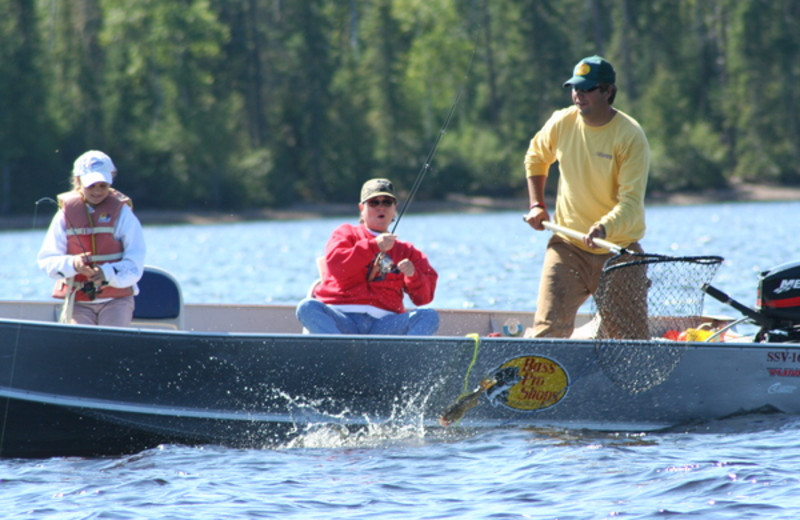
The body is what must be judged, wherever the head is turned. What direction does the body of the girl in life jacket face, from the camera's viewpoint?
toward the camera

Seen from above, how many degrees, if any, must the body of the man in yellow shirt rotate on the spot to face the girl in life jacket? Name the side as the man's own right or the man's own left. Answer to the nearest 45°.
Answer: approximately 45° to the man's own right

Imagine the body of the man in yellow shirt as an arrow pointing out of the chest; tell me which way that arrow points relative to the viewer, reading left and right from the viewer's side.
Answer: facing the viewer and to the left of the viewer

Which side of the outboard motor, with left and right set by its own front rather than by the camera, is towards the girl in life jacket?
front

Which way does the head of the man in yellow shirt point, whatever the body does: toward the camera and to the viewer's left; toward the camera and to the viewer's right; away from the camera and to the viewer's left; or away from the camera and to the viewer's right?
toward the camera and to the viewer's left

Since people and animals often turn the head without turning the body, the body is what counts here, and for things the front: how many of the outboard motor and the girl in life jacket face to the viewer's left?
1

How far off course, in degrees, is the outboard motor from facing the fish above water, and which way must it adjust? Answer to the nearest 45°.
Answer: approximately 45° to its left

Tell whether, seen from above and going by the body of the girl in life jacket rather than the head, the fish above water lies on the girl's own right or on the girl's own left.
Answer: on the girl's own left

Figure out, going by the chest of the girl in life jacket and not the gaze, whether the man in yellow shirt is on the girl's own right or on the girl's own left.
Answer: on the girl's own left

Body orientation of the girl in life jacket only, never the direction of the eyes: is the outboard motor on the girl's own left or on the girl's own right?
on the girl's own left

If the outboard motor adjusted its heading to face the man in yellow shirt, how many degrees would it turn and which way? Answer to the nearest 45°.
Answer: approximately 45° to its left

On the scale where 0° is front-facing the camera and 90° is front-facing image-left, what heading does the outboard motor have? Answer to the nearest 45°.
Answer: approximately 90°
